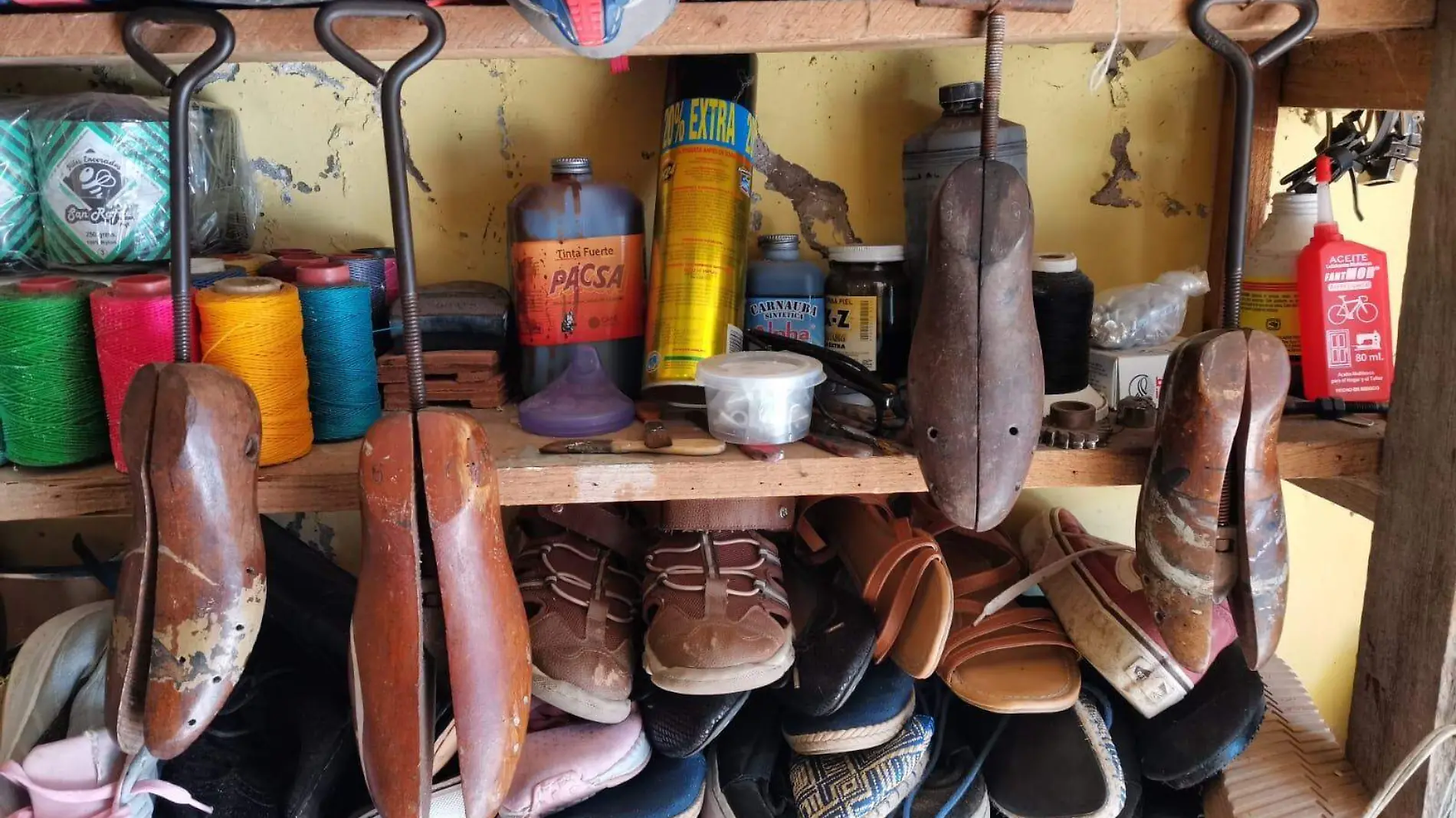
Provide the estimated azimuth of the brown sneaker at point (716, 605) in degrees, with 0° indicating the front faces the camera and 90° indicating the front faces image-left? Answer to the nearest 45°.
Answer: approximately 0°
